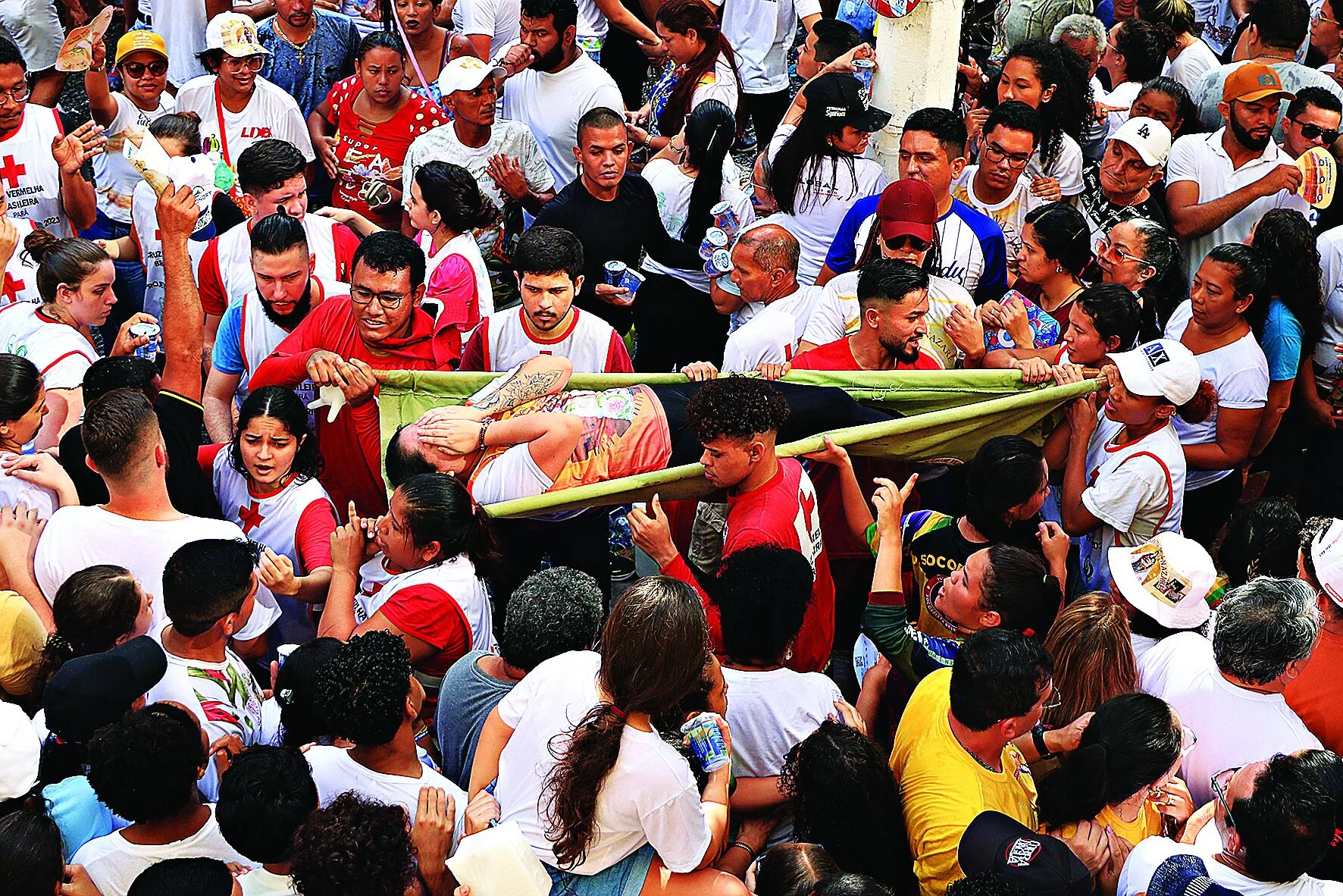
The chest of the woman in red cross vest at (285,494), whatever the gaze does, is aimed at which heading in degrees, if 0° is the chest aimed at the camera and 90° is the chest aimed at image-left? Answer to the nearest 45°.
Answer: approximately 45°

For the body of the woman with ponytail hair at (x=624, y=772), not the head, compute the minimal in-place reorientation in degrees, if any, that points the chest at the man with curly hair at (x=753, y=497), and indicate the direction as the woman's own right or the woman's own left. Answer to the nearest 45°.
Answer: approximately 45° to the woman's own left

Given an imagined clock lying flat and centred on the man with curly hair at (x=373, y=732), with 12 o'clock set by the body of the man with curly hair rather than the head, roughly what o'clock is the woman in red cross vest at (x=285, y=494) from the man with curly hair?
The woman in red cross vest is roughly at 10 o'clock from the man with curly hair.

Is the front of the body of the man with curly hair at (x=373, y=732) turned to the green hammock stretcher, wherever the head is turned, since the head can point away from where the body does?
yes

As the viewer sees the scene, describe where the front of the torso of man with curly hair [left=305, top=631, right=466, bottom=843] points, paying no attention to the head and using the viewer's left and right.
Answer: facing away from the viewer and to the right of the viewer

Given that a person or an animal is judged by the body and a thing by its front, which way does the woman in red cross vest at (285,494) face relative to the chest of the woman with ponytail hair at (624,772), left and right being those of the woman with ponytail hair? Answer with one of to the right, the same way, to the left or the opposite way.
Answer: the opposite way

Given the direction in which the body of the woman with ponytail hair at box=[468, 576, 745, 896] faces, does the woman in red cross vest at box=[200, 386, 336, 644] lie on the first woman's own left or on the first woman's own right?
on the first woman's own left

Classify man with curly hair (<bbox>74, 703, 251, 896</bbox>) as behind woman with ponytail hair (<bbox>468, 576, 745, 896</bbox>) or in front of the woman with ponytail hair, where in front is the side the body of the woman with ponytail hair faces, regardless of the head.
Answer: behind
